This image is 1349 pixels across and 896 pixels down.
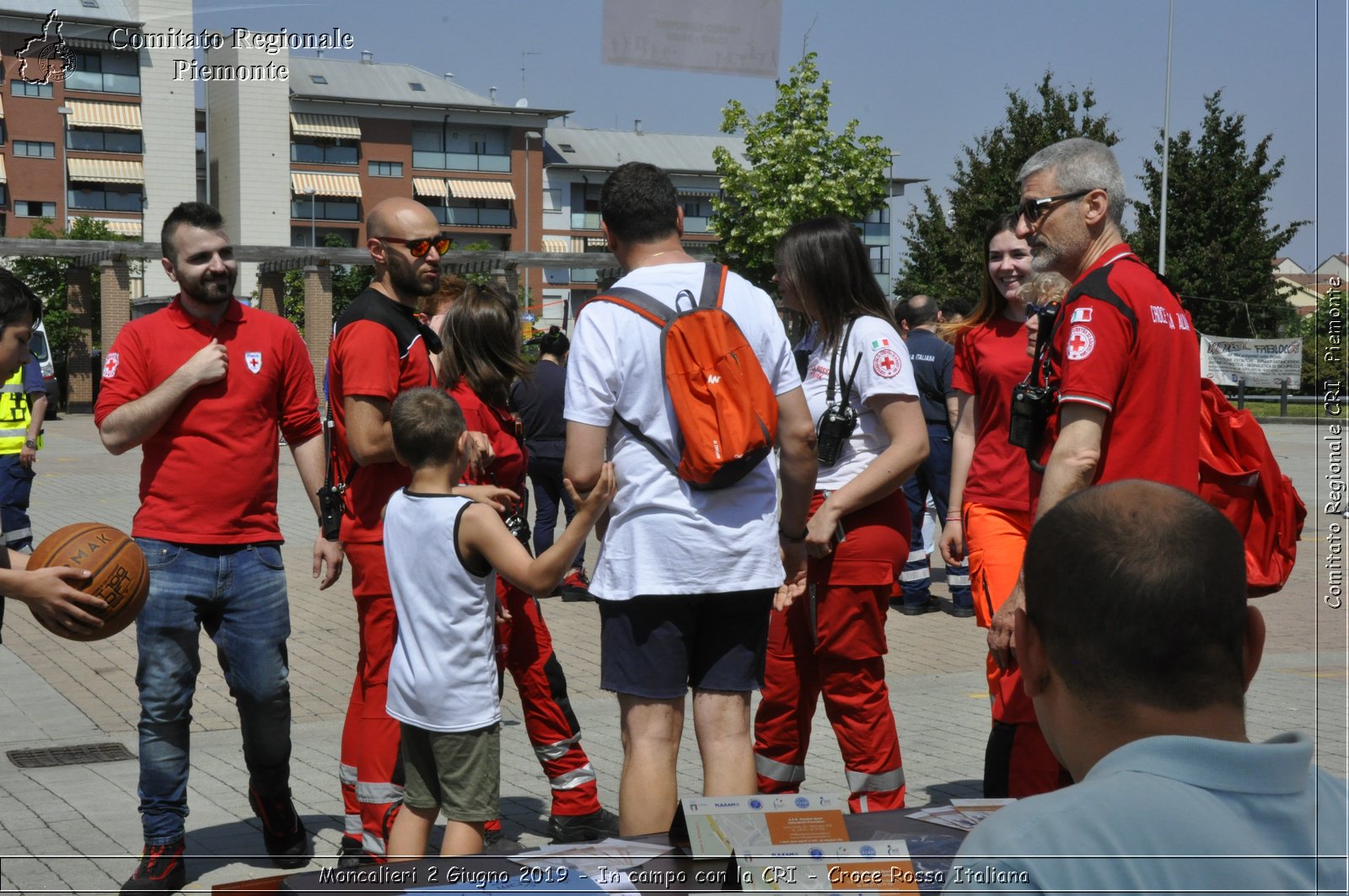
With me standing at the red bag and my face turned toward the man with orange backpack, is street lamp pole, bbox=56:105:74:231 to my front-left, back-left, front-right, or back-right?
front-right

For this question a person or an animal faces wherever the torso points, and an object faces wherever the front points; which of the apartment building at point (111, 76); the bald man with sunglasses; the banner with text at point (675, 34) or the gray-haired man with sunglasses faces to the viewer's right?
the bald man with sunglasses

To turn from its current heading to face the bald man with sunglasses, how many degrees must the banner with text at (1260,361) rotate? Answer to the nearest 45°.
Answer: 0° — it already faces them

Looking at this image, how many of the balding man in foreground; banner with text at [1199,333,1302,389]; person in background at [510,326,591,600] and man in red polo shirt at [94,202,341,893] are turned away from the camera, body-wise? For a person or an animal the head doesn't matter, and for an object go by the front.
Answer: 2

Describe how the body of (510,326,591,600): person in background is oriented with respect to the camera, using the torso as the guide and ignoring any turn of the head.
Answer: away from the camera

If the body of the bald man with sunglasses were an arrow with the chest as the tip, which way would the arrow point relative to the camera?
to the viewer's right

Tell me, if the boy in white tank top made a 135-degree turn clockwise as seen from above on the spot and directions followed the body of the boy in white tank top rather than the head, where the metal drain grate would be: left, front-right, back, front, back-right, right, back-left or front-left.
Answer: back-right

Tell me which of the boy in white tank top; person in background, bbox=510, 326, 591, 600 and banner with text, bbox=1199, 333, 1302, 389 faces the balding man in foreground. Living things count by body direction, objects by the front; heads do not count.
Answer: the banner with text

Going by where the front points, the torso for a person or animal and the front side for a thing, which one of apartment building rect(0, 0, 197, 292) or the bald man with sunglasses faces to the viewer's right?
the bald man with sunglasses

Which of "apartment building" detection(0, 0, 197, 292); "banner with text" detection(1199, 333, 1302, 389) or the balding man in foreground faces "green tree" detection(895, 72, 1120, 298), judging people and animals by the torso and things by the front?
the balding man in foreground

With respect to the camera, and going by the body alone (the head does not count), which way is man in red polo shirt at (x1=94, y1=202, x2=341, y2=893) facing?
toward the camera

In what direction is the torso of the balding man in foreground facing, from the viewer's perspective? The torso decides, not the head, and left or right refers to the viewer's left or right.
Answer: facing away from the viewer

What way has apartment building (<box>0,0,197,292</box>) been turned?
toward the camera

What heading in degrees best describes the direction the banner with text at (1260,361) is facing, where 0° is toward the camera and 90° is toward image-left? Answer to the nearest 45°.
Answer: approximately 0°

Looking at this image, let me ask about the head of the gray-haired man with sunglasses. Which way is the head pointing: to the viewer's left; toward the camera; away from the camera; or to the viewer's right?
to the viewer's left

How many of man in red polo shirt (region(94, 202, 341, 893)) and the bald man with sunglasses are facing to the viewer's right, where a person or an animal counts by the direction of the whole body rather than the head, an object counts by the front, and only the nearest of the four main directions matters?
1
